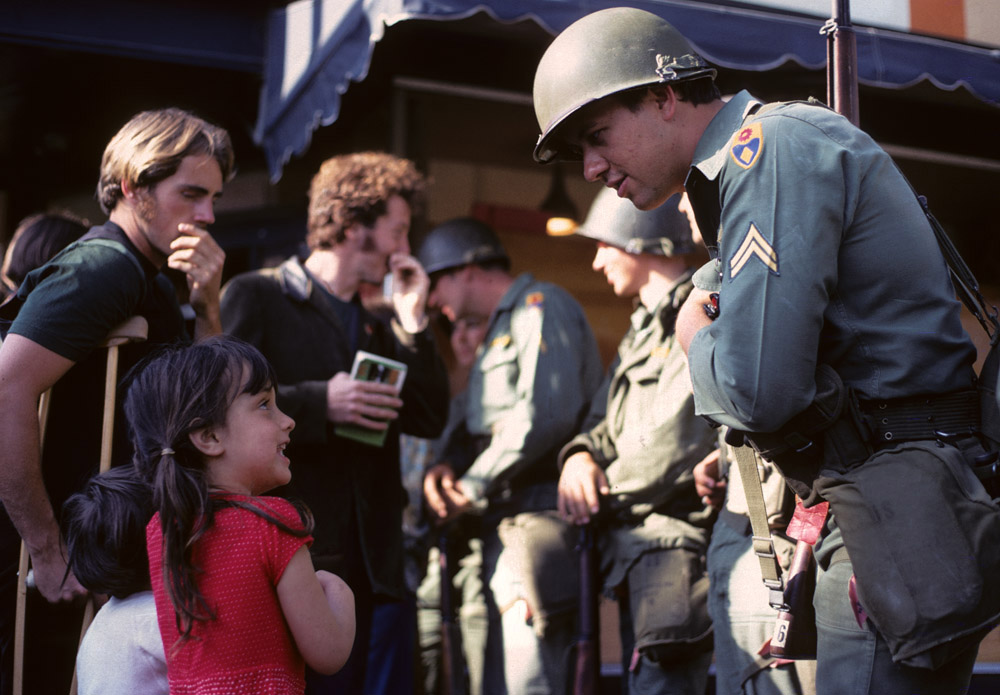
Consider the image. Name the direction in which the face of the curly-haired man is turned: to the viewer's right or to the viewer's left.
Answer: to the viewer's right

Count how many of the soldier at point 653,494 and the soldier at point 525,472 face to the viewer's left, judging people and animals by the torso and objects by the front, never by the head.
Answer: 2

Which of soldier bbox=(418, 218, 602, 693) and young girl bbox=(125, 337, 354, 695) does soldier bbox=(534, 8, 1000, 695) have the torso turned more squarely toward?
the young girl

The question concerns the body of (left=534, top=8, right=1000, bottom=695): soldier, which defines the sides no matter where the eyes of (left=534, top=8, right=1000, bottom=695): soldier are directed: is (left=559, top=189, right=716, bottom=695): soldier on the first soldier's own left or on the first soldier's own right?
on the first soldier's own right

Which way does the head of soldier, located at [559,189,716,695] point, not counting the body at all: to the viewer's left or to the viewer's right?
to the viewer's left

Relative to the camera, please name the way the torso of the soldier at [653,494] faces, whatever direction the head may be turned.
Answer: to the viewer's left

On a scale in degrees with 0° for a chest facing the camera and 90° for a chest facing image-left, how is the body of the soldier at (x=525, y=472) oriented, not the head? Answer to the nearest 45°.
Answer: approximately 90°

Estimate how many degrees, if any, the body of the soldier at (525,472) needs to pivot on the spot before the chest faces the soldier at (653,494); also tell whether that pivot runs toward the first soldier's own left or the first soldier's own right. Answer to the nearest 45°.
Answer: approximately 135° to the first soldier's own left

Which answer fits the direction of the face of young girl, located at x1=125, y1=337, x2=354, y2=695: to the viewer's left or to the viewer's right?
to the viewer's right

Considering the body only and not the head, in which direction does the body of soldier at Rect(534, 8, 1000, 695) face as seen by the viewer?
to the viewer's left
